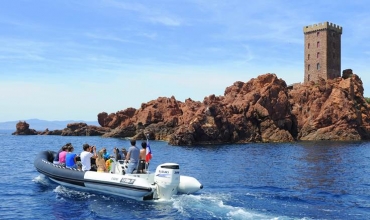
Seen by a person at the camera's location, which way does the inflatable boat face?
facing away from the viewer and to the left of the viewer

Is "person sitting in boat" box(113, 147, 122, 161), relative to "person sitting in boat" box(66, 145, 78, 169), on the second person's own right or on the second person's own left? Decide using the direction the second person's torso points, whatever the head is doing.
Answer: on the second person's own right

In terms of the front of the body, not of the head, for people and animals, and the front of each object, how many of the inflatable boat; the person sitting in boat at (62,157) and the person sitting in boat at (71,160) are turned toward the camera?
0
